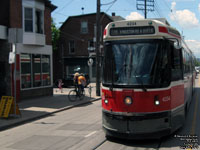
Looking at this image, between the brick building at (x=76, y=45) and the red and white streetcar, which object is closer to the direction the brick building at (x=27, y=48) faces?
the red and white streetcar

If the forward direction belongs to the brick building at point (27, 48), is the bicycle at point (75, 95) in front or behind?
in front

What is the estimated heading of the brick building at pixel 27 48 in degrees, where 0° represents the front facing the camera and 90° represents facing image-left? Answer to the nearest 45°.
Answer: approximately 315°

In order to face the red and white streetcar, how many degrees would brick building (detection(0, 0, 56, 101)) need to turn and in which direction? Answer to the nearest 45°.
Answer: approximately 45° to its right

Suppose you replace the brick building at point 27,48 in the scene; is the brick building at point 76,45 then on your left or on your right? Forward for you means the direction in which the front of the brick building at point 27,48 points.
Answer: on your left
